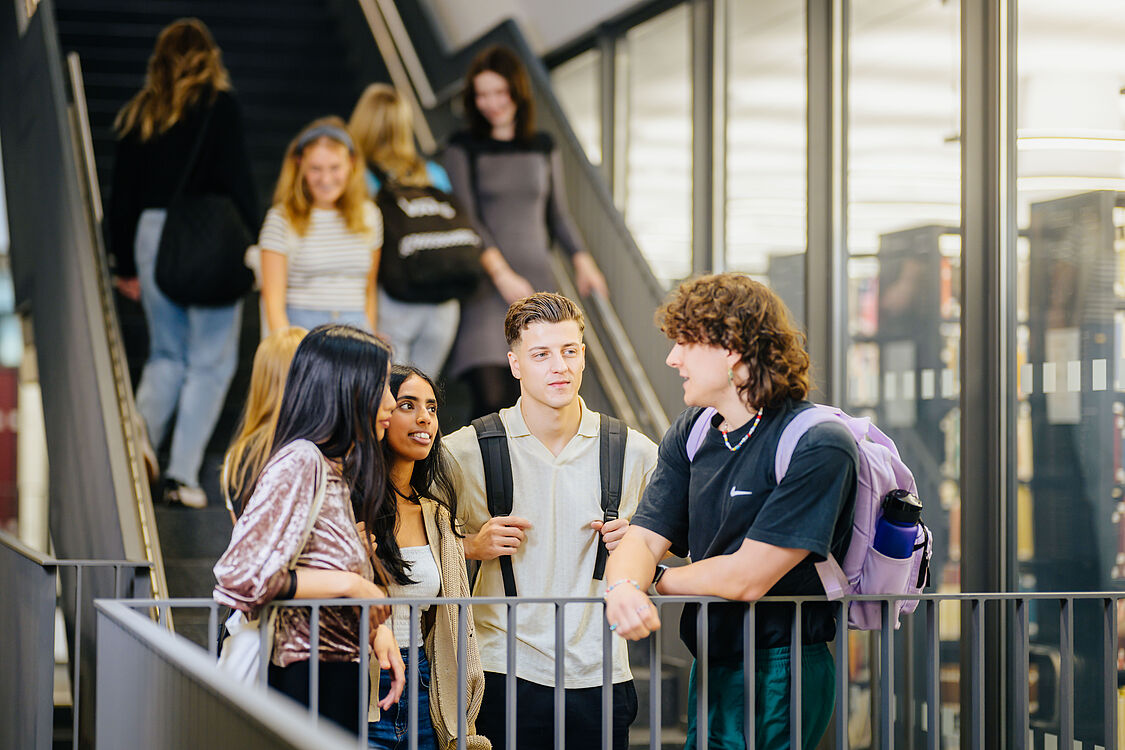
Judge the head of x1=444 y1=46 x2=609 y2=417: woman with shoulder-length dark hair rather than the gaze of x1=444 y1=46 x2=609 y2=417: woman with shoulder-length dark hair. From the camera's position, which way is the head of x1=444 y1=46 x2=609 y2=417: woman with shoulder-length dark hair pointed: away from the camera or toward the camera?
toward the camera

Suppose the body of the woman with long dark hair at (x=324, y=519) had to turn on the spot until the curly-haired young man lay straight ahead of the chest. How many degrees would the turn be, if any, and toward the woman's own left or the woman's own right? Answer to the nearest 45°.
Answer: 0° — they already face them

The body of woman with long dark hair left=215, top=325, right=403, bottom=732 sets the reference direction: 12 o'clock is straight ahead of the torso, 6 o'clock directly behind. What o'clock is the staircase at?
The staircase is roughly at 9 o'clock from the woman with long dark hair.

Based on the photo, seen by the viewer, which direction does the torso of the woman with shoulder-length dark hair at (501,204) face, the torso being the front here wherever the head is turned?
toward the camera

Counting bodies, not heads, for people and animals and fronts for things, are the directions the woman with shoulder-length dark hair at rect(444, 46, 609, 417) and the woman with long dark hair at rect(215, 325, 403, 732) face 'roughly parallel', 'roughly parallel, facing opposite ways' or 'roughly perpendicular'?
roughly perpendicular

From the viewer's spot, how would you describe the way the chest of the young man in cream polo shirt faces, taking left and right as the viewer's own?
facing the viewer

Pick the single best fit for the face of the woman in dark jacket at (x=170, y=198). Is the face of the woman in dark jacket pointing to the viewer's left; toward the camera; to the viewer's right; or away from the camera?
away from the camera

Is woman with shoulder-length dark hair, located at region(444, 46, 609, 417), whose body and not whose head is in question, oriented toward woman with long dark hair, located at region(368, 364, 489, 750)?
yes

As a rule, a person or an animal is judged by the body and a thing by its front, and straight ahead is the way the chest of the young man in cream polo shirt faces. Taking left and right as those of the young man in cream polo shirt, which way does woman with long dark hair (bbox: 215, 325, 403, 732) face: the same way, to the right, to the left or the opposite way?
to the left

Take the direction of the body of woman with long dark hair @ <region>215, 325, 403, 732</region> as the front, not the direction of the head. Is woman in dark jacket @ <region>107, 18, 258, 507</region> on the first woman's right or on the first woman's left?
on the first woman's left

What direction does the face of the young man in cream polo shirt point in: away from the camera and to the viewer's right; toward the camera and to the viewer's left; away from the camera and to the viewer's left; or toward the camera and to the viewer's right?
toward the camera and to the viewer's right

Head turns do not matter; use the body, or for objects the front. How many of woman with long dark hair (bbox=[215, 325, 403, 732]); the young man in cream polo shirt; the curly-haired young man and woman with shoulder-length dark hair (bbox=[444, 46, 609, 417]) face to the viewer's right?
1

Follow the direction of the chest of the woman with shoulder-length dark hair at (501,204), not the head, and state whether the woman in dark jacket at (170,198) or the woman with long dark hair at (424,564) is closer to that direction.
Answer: the woman with long dark hair

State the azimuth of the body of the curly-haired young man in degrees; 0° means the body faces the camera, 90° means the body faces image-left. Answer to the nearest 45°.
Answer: approximately 45°

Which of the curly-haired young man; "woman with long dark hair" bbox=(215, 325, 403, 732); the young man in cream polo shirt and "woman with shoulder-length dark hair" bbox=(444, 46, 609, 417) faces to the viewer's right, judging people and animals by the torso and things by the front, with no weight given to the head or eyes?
"woman with long dark hair" bbox=(215, 325, 403, 732)
